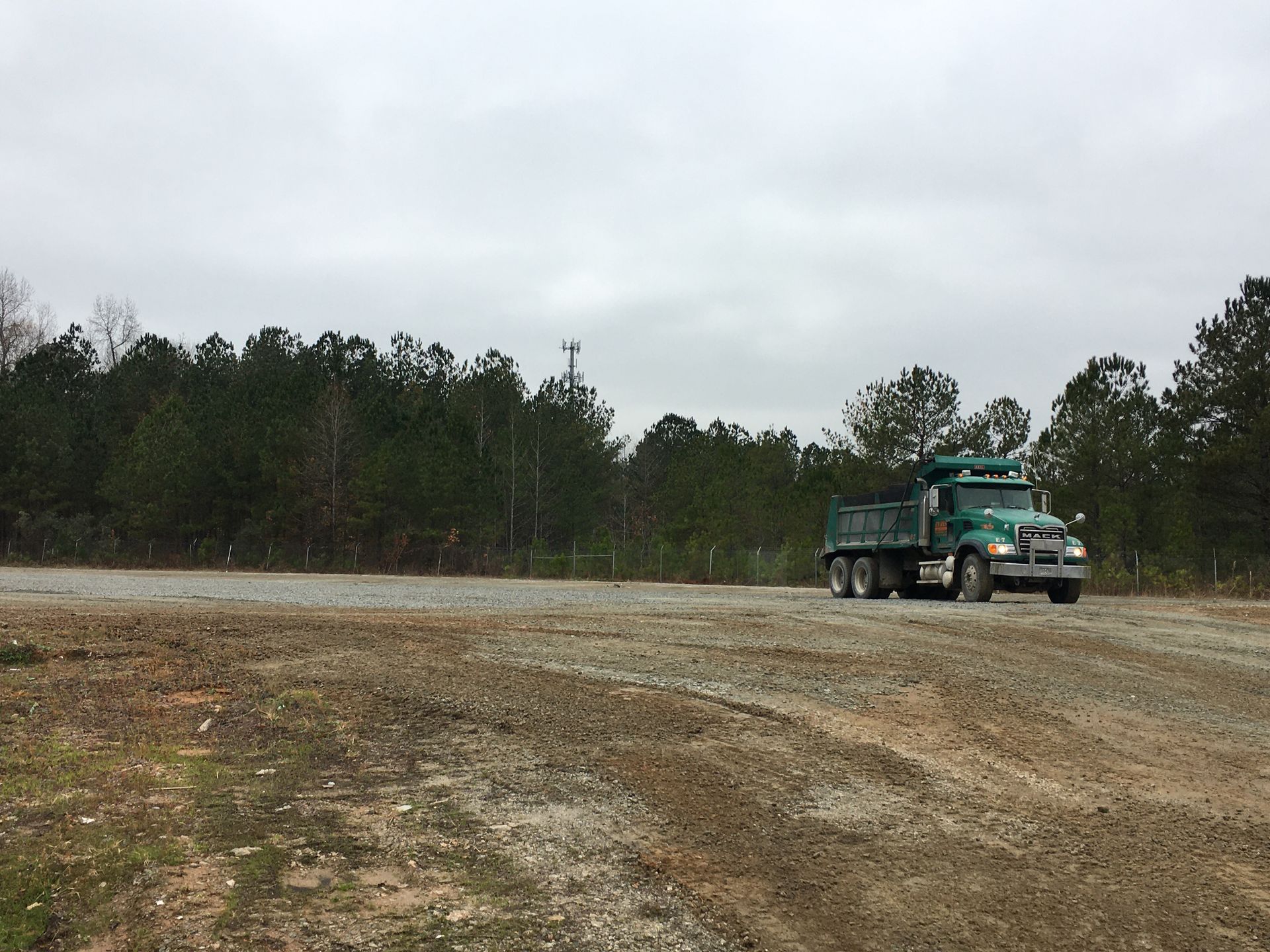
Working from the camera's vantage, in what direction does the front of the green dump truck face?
facing the viewer and to the right of the viewer
